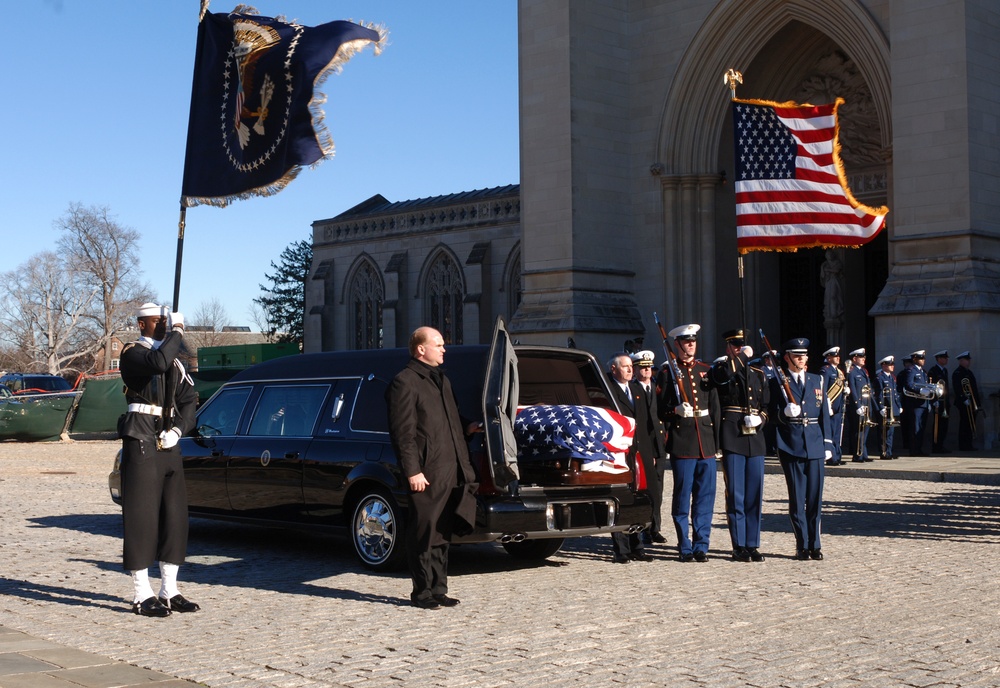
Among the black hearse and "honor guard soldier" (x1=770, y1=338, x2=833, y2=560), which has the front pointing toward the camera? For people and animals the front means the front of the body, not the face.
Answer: the honor guard soldier

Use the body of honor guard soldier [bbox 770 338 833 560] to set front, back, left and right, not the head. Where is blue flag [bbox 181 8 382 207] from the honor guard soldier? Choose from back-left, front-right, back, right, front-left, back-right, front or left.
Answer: right

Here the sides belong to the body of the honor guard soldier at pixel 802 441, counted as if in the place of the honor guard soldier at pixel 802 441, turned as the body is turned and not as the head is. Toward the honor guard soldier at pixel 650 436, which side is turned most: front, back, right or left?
right

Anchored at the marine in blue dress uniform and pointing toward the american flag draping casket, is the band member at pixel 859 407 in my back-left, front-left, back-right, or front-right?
back-right

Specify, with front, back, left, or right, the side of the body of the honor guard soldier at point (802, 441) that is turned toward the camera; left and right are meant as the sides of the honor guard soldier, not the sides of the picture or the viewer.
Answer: front

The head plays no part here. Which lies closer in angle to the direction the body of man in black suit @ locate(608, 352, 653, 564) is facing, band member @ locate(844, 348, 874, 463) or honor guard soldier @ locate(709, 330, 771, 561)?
the honor guard soldier

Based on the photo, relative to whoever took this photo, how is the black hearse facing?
facing away from the viewer and to the left of the viewer

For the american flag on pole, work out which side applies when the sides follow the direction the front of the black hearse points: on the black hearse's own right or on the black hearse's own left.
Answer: on the black hearse's own right

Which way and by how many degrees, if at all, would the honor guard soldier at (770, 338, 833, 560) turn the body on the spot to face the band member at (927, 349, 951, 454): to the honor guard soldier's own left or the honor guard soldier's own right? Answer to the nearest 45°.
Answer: approximately 180°

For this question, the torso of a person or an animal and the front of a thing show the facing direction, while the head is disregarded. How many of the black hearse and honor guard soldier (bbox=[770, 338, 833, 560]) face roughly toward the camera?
1
